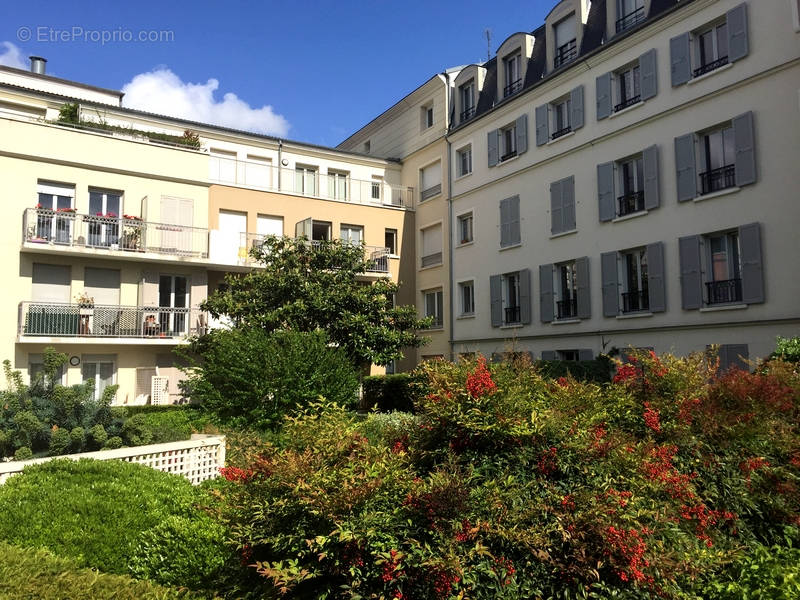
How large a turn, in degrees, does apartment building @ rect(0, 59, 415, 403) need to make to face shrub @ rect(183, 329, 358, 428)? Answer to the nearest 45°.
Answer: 0° — it already faces it

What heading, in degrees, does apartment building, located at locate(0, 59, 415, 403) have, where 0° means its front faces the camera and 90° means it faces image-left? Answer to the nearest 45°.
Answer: approximately 315°

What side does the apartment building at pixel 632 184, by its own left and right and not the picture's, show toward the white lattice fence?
front

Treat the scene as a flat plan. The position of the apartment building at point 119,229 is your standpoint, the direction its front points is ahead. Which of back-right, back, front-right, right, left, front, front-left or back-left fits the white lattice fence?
front-right

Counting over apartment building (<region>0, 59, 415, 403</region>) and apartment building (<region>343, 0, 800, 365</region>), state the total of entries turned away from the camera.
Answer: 0

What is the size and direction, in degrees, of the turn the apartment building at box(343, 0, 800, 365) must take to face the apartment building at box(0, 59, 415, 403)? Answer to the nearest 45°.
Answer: approximately 45° to its right

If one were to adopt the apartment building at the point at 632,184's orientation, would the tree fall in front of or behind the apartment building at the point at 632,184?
in front

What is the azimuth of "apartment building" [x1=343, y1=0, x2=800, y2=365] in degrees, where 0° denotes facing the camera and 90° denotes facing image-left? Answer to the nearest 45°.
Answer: approximately 45°
